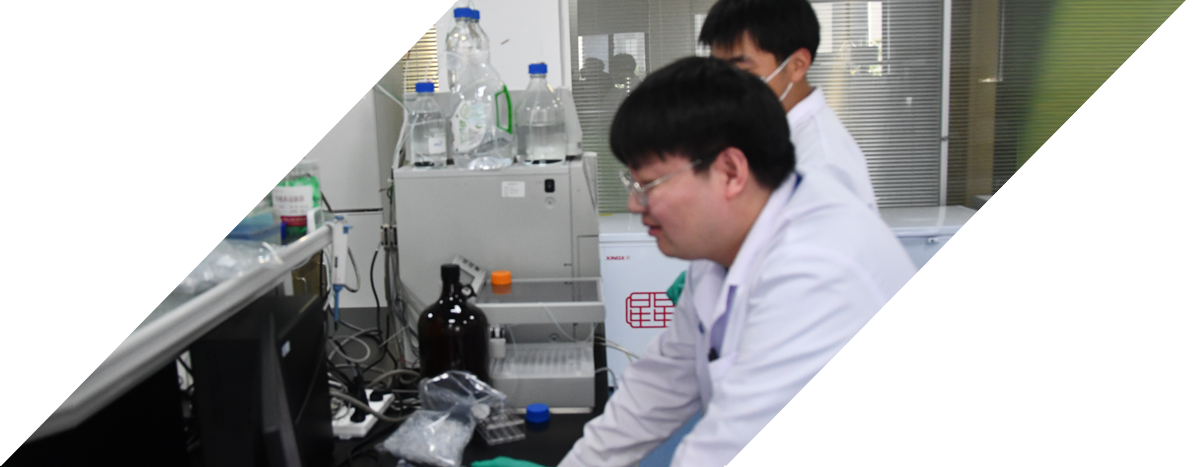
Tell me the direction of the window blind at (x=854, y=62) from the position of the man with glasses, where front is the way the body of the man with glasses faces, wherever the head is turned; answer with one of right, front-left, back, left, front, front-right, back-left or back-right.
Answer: right

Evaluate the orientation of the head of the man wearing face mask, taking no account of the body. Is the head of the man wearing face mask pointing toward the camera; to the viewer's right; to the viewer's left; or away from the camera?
to the viewer's left

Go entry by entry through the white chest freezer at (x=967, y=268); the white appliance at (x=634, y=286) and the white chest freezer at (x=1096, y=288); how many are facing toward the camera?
3

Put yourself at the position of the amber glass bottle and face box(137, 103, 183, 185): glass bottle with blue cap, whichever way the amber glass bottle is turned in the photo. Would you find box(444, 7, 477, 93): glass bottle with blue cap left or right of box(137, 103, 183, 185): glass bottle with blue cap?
right

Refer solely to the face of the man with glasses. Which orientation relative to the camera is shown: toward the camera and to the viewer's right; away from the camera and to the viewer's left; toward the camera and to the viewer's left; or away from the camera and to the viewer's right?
toward the camera and to the viewer's left

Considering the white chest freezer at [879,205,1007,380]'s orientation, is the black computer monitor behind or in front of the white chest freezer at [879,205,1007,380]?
in front

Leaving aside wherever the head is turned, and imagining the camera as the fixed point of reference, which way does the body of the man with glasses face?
to the viewer's left

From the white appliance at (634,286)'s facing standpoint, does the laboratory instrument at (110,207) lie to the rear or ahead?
ahead

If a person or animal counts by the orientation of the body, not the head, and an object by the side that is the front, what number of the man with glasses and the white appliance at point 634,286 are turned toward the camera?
1

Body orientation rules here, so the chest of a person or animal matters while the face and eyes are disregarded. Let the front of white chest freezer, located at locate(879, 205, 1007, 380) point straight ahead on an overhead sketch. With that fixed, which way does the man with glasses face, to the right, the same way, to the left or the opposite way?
to the right
